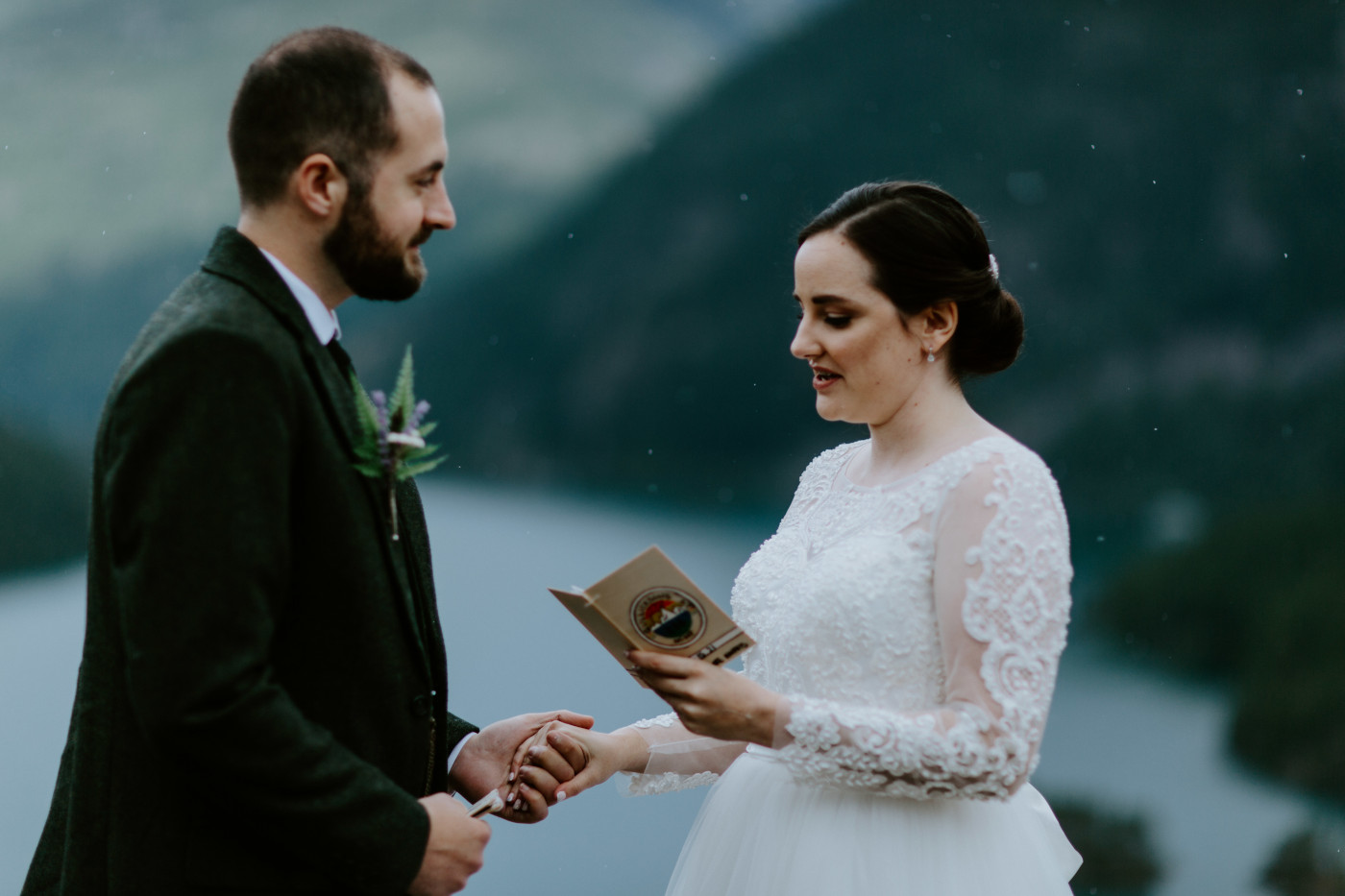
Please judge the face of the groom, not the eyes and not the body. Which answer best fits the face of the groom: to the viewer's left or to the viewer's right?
to the viewer's right

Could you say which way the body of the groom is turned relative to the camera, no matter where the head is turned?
to the viewer's right

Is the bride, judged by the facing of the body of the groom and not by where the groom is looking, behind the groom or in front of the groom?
in front

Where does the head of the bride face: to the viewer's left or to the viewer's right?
to the viewer's left

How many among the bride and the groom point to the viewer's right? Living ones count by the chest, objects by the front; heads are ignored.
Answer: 1

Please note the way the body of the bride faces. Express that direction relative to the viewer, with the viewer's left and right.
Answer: facing the viewer and to the left of the viewer

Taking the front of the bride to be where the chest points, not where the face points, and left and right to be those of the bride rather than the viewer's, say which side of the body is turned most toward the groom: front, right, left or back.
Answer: front
